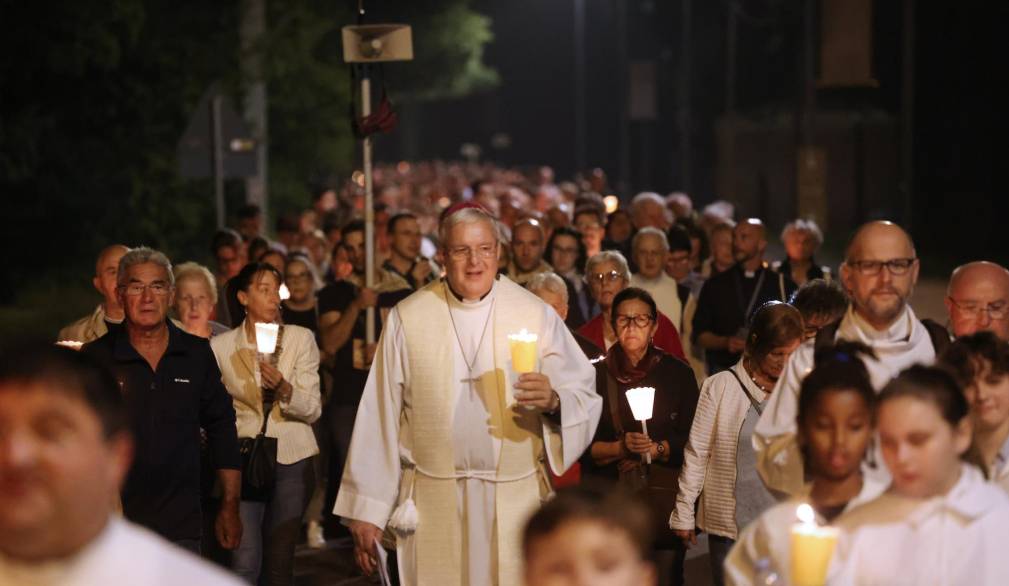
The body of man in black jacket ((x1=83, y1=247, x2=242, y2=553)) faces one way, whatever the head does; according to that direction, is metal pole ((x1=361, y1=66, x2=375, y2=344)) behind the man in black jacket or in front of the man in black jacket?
behind

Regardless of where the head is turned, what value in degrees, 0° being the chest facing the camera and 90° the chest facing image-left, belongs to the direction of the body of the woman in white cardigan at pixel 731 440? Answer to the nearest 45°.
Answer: approximately 315°

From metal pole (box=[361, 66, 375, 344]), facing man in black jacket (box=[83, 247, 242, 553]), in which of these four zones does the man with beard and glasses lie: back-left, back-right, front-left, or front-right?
front-left

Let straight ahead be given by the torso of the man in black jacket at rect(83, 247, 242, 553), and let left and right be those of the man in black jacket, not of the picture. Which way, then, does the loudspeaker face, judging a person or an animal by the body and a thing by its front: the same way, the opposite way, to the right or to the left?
the same way

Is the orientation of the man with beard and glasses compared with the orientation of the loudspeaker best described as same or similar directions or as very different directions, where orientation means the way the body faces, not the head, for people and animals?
same or similar directions

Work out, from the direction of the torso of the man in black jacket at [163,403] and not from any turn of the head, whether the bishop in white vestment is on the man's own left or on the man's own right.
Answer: on the man's own left

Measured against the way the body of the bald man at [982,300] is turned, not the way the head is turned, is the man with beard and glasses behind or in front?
in front

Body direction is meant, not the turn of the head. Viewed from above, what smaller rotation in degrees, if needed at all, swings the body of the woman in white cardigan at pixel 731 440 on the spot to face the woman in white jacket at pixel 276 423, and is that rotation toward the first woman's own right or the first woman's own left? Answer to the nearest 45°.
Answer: approximately 135° to the first woman's own right

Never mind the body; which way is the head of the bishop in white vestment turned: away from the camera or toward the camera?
toward the camera

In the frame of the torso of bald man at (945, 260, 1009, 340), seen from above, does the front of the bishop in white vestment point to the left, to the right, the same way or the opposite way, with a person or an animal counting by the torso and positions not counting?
the same way

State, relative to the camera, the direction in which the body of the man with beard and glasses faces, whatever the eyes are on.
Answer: toward the camera

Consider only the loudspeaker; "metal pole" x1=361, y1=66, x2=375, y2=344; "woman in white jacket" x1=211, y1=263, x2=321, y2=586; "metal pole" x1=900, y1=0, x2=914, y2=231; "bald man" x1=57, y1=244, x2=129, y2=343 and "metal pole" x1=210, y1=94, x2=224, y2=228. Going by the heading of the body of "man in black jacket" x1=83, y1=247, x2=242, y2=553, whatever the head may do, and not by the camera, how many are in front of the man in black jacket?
0

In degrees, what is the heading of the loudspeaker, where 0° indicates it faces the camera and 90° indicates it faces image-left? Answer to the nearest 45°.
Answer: approximately 0°

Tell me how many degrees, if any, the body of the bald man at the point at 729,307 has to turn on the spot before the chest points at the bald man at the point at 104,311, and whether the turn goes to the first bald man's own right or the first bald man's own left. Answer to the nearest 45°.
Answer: approximately 45° to the first bald man's own right

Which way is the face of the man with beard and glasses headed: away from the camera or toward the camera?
toward the camera

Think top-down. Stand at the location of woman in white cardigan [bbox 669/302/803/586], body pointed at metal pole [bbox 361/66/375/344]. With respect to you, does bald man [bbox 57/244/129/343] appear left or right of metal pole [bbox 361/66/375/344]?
left

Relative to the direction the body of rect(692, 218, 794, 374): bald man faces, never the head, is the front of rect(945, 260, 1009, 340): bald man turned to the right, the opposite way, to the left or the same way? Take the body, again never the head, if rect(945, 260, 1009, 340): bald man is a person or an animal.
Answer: the same way

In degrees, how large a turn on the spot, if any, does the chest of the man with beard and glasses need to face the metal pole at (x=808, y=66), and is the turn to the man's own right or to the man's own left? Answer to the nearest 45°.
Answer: approximately 180°

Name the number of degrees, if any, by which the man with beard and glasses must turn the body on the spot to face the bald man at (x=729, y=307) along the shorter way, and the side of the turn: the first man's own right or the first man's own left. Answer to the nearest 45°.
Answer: approximately 180°

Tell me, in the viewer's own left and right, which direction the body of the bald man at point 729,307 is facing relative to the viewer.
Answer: facing the viewer
